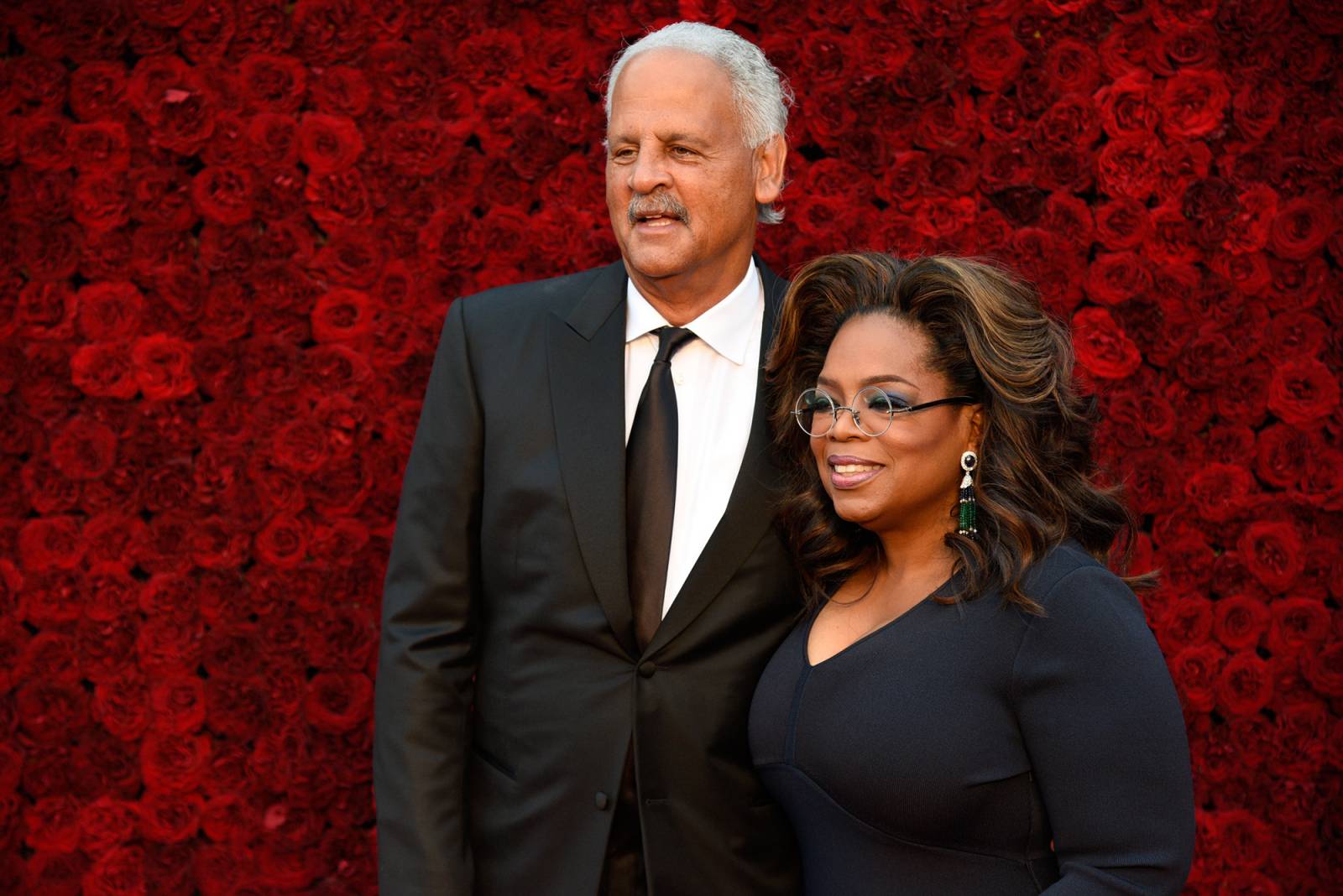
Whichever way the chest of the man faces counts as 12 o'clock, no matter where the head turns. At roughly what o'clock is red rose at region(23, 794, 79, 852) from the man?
The red rose is roughly at 4 o'clock from the man.

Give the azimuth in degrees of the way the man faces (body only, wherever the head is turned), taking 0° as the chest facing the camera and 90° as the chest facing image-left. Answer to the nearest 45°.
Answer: approximately 0°

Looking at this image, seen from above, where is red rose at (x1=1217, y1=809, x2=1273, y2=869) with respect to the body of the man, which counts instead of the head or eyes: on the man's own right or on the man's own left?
on the man's own left

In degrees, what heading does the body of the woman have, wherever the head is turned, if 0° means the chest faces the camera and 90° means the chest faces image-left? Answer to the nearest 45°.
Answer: approximately 45°

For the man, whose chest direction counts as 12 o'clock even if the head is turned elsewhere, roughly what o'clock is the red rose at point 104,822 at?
The red rose is roughly at 4 o'clock from the man.

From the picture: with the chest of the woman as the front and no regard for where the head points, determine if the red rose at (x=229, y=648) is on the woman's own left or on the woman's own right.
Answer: on the woman's own right

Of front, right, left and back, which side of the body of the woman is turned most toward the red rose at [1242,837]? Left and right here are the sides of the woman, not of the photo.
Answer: back
